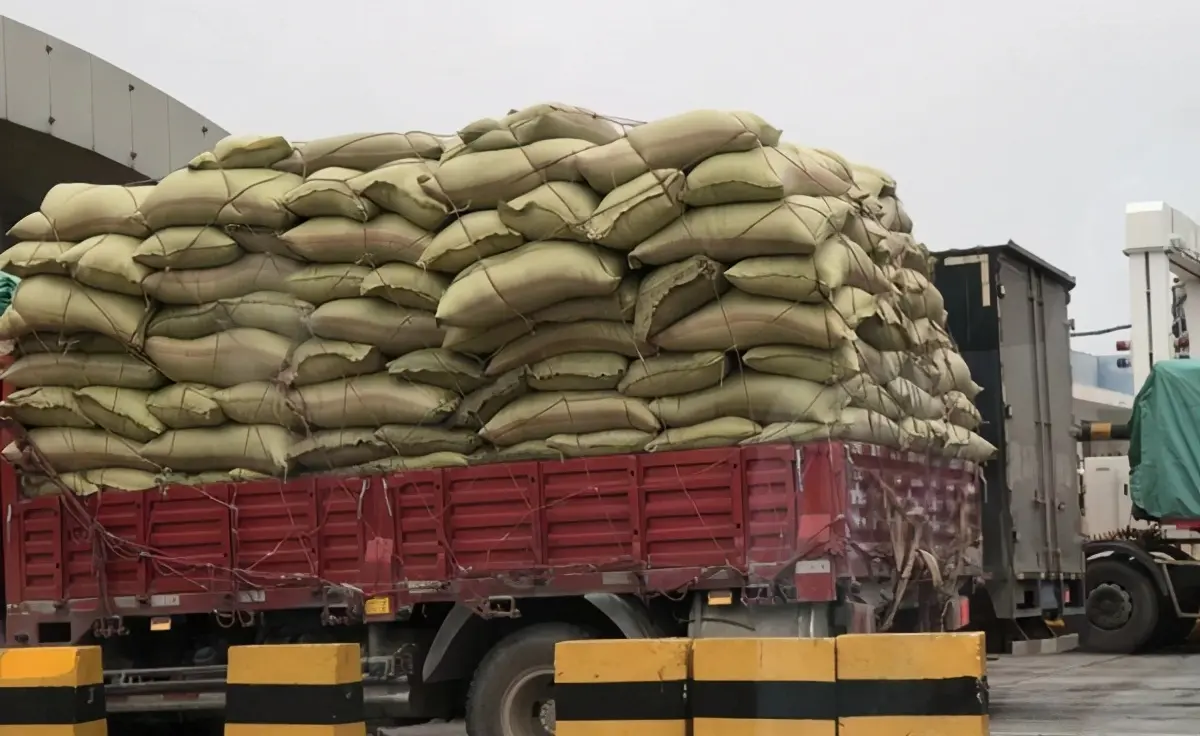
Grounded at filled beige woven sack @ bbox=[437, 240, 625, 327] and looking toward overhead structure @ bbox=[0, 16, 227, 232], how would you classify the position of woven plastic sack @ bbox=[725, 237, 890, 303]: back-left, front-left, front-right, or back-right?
back-right

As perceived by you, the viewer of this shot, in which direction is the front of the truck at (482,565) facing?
facing away from the viewer and to the left of the viewer

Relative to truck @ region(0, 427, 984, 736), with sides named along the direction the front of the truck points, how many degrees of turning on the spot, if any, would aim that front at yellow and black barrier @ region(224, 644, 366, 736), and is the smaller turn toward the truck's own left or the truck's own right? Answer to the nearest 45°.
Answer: approximately 90° to the truck's own left

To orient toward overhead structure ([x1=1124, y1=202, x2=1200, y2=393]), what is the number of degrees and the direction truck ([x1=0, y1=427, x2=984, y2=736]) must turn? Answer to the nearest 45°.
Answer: approximately 90° to its right
